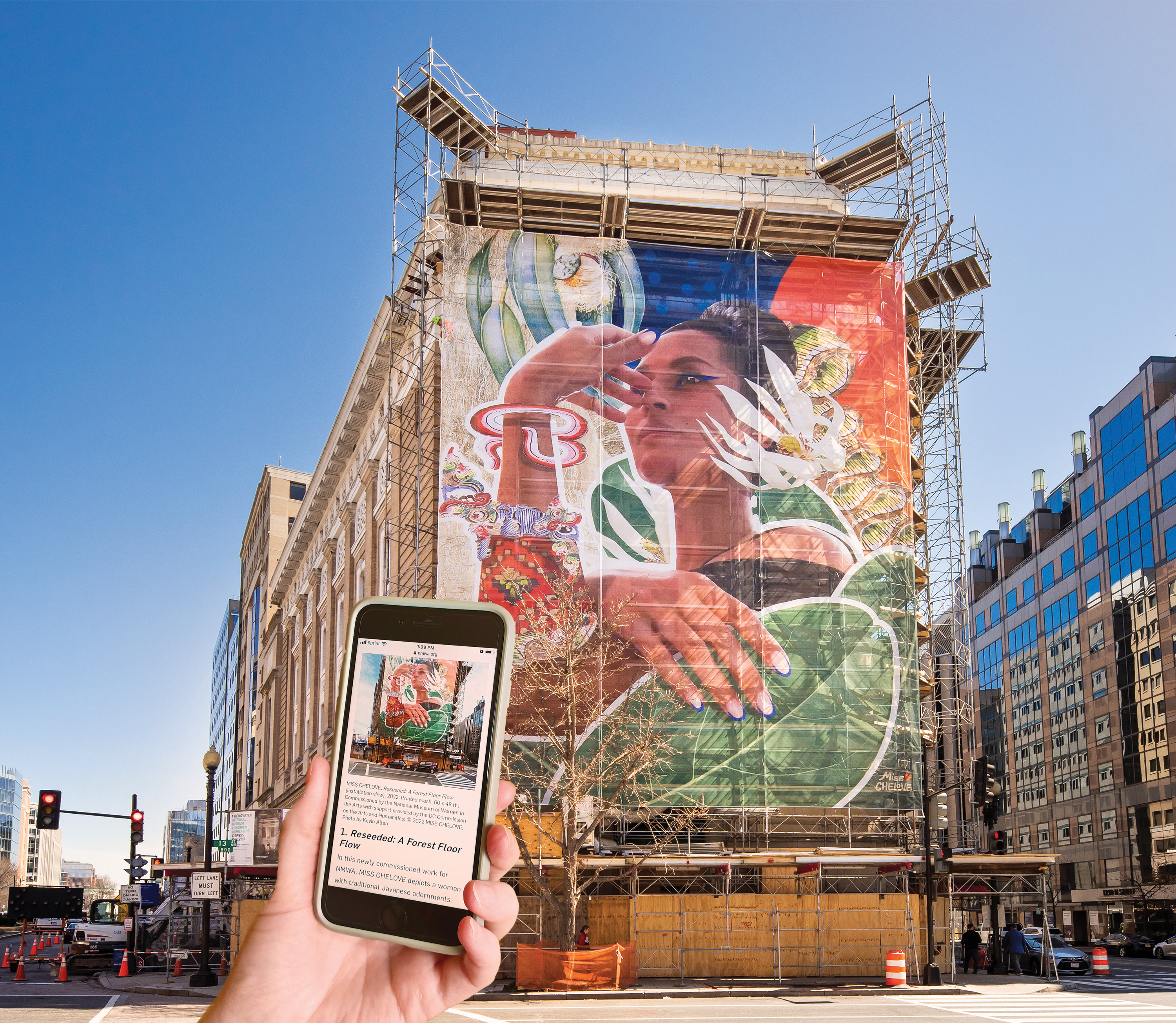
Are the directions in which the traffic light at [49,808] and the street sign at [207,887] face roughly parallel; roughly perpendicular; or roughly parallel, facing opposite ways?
roughly parallel

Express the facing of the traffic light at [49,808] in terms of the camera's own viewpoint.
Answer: facing the viewer

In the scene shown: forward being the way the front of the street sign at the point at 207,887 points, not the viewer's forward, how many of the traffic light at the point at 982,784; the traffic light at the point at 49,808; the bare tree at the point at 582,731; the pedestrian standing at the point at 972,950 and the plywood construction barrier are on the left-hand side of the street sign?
4

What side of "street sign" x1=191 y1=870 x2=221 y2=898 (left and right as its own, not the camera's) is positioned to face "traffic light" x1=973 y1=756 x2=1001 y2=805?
left

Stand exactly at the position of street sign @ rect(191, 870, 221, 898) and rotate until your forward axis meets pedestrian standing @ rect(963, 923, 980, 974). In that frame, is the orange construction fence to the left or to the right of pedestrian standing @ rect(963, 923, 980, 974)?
right

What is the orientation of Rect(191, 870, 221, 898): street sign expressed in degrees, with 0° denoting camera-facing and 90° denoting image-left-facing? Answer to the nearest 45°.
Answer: approximately 0°
